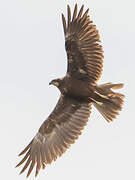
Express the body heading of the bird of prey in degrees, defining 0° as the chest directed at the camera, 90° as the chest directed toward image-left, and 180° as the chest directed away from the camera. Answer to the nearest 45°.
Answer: approximately 90°
